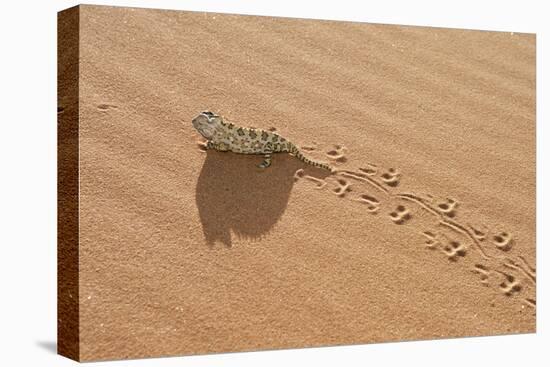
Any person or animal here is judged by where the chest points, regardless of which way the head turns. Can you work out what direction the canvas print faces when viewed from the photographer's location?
facing the viewer and to the right of the viewer
